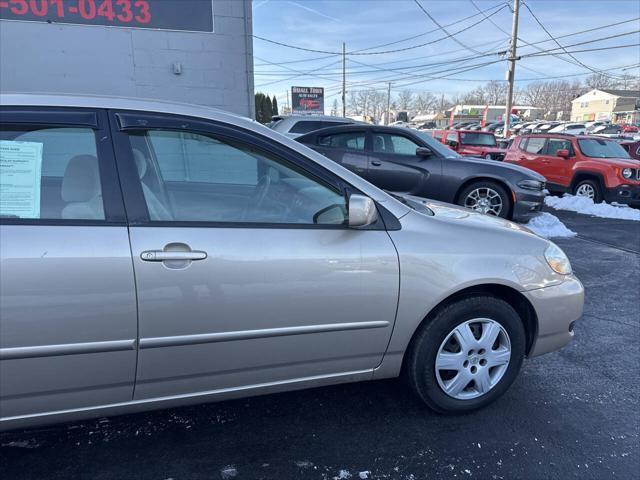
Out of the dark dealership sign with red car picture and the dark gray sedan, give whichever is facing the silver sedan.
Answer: the dark dealership sign with red car picture

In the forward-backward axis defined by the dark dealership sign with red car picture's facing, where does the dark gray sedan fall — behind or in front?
in front

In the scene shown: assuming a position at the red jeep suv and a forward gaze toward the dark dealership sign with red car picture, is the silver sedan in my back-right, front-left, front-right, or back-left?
back-left

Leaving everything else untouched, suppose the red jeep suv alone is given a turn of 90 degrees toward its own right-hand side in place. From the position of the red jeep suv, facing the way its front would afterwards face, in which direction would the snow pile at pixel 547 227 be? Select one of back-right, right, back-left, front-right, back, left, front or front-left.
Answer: front-left

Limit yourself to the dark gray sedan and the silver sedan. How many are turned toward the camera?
0

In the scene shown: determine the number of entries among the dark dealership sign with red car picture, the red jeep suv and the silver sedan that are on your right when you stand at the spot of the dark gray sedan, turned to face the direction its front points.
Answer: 1

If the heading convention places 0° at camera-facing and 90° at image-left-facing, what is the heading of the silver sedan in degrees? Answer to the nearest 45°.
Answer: approximately 270°

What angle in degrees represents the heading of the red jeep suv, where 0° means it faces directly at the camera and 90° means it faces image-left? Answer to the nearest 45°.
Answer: approximately 315°

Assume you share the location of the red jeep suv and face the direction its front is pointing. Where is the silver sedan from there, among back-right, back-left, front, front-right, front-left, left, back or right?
front-right

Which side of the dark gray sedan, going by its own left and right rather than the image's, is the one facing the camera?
right

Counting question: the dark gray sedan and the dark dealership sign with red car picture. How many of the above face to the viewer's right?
1

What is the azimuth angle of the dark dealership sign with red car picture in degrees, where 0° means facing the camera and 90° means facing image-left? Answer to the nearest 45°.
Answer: approximately 0°

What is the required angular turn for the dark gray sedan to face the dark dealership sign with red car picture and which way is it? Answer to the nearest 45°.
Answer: approximately 90° to its left
